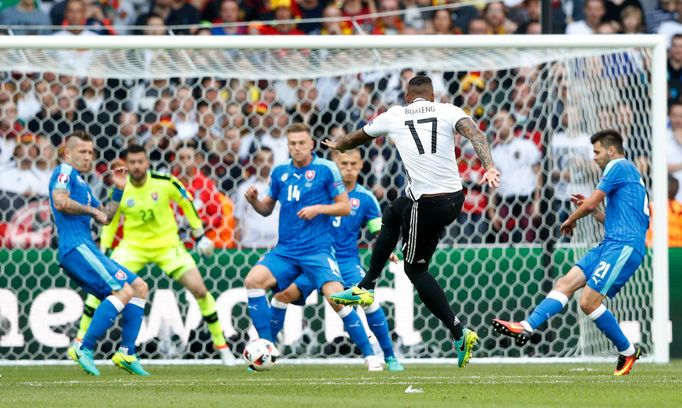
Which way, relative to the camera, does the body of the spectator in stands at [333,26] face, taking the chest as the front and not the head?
toward the camera

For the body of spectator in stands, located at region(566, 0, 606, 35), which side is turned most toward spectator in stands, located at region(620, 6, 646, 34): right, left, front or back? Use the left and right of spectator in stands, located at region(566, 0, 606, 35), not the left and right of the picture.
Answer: left

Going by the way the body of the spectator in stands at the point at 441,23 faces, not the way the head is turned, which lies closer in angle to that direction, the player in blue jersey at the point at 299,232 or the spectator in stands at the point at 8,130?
the player in blue jersey

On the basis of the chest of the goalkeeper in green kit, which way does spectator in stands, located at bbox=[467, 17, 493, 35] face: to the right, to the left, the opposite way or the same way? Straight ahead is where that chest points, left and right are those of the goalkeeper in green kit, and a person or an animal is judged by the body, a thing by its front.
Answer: the same way

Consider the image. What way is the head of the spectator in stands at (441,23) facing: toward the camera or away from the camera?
toward the camera

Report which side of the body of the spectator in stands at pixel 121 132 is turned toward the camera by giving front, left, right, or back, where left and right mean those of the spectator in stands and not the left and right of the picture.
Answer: front

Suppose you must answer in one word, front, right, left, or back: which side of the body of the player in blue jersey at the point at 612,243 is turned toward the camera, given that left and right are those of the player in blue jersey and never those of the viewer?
left

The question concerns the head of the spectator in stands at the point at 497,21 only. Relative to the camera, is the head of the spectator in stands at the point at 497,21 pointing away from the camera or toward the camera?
toward the camera

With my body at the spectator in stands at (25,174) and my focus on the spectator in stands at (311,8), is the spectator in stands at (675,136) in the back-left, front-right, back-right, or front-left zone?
front-right

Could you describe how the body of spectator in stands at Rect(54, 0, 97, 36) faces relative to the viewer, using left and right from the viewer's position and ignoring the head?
facing the viewer

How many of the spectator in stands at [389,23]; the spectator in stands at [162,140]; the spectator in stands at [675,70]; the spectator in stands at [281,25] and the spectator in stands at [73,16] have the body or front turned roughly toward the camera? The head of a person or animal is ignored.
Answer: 5

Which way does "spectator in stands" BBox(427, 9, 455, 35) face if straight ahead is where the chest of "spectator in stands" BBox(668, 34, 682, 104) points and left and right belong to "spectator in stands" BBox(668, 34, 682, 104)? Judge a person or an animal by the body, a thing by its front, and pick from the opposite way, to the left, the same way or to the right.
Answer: the same way

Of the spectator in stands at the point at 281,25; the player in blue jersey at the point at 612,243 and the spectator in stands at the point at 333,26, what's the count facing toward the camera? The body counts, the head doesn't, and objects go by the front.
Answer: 2

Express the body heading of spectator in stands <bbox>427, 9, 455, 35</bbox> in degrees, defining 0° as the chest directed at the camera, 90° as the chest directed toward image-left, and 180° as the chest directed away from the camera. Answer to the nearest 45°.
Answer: approximately 0°

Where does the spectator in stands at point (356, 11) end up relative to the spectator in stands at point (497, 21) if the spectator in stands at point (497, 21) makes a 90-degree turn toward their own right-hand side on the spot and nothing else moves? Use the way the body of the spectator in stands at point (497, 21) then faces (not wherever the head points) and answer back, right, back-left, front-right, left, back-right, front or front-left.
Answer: front

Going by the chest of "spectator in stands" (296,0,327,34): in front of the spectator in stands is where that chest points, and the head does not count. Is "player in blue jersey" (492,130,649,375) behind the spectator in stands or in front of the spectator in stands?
in front
